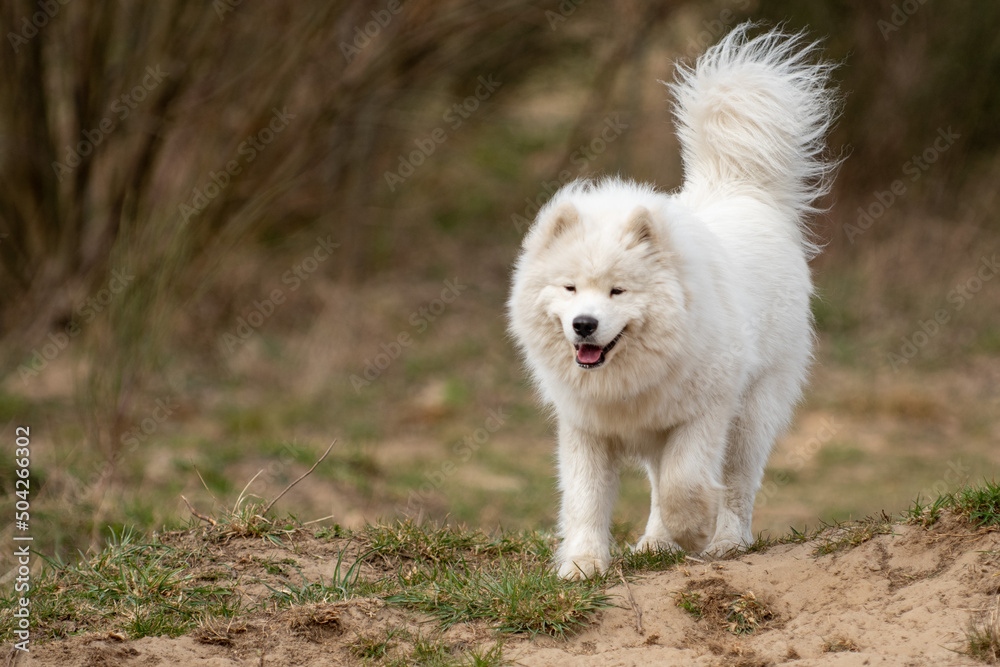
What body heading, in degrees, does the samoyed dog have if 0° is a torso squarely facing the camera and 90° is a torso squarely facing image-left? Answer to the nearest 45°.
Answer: approximately 45°
